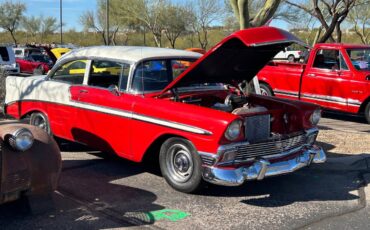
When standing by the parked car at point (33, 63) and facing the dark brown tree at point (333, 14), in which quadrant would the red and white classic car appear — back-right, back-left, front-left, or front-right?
front-right

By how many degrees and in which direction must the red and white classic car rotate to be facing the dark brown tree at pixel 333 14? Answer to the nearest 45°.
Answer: approximately 90° to its left

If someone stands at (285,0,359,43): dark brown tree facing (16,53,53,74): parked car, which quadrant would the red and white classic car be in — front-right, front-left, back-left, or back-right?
front-left

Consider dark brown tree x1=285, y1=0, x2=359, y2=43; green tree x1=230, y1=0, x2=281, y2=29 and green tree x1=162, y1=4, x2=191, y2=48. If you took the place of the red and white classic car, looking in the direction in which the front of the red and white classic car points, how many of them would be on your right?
0

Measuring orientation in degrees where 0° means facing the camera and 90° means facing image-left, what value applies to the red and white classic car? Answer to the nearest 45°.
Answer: approximately 315°

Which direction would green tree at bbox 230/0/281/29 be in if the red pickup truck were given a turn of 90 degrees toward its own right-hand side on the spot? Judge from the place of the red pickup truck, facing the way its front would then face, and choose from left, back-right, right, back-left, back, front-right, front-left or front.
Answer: front

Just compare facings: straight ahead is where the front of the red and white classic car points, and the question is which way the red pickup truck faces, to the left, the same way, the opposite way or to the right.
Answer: the same way

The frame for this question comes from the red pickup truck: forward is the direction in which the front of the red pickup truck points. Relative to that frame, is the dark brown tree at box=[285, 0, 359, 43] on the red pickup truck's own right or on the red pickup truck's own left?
on the red pickup truck's own left

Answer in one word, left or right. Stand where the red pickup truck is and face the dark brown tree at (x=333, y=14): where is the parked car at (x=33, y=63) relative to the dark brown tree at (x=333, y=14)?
left
